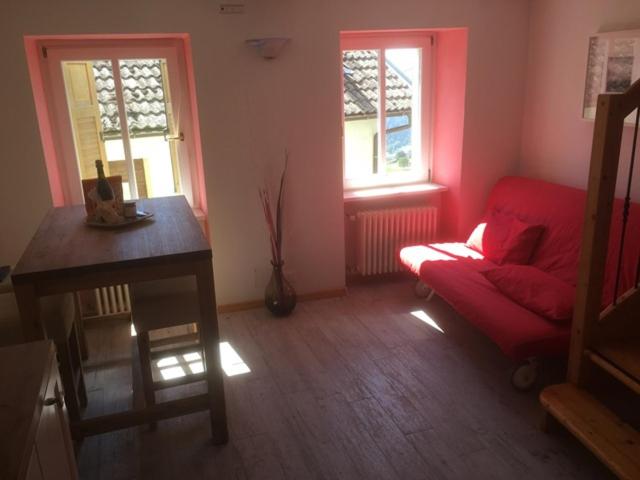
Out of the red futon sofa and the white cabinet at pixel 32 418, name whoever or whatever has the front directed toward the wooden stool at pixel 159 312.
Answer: the red futon sofa

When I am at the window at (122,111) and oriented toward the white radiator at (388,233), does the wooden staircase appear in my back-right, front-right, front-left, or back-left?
front-right

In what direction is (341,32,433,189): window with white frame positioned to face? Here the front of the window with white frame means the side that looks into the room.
toward the camera

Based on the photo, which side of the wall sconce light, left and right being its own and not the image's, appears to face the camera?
front

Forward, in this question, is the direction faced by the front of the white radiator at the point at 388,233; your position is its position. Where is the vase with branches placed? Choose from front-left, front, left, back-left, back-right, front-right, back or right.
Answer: front-right

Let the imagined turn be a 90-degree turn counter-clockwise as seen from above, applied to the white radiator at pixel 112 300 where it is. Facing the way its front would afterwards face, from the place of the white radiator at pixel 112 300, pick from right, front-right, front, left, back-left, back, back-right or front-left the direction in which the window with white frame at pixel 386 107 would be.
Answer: front

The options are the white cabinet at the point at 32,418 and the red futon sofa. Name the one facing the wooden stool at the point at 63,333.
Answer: the red futon sofa

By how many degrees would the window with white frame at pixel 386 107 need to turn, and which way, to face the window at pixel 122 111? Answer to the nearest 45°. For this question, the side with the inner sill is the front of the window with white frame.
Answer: approximately 45° to its right

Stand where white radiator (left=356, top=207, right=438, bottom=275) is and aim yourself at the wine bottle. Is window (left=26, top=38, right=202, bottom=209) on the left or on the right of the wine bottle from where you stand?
right

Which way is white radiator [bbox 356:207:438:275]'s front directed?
toward the camera

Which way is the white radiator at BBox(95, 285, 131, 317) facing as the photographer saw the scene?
facing the viewer

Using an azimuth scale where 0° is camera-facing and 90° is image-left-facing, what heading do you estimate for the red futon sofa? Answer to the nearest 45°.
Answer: approximately 45°

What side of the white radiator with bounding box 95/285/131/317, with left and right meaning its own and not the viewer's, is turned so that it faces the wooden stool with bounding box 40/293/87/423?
front

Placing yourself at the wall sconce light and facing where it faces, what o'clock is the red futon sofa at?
The red futon sofa is roughly at 10 o'clock from the wall sconce light.

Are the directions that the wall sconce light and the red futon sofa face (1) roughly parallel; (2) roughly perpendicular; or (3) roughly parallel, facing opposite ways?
roughly perpendicular
